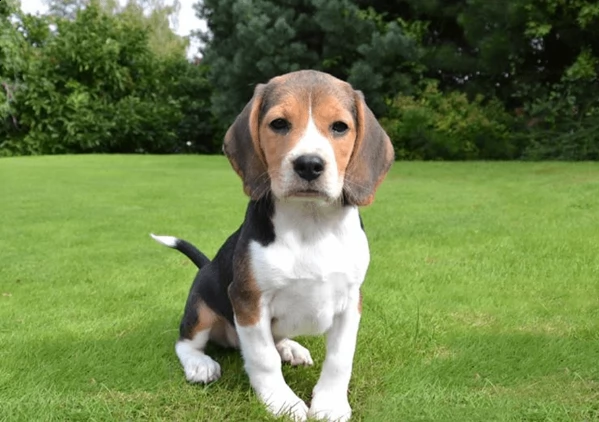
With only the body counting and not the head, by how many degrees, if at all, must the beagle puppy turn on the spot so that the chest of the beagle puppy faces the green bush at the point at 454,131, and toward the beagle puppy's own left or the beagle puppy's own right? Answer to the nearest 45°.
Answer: approximately 135° to the beagle puppy's own left

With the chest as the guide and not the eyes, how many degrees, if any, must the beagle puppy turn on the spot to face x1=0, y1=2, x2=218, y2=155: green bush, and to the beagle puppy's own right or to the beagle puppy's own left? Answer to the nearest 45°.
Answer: approximately 135° to the beagle puppy's own left

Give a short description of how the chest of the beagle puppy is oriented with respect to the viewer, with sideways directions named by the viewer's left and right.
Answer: facing the viewer and to the right of the viewer

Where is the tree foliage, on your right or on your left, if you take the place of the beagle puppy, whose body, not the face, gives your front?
on your left

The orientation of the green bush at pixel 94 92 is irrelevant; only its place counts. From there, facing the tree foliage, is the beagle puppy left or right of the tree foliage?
right

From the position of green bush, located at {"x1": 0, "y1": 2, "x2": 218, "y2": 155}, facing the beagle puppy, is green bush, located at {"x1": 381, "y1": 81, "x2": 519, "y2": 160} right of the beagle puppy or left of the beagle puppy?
left
